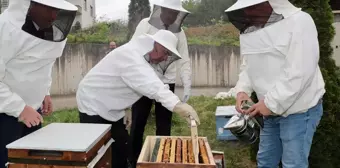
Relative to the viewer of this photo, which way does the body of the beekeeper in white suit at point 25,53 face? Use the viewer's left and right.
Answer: facing the viewer and to the right of the viewer

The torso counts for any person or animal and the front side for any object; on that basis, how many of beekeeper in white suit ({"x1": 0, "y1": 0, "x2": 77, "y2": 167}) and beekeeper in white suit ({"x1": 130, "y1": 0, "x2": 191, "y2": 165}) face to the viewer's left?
0

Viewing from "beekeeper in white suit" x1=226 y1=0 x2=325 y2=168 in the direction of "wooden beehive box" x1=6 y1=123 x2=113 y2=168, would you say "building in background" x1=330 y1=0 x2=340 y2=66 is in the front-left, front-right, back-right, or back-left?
back-right

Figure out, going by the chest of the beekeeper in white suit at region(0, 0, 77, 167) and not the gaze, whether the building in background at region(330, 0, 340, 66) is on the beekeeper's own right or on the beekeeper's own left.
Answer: on the beekeeper's own left

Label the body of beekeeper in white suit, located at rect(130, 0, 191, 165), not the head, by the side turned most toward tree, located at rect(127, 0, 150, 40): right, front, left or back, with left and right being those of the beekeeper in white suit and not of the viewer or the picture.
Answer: back

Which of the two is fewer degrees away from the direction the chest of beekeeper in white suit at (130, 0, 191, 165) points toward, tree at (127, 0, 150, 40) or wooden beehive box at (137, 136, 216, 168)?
the wooden beehive box

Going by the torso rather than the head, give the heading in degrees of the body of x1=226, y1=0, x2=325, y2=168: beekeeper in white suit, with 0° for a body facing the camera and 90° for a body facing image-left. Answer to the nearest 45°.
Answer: approximately 45°

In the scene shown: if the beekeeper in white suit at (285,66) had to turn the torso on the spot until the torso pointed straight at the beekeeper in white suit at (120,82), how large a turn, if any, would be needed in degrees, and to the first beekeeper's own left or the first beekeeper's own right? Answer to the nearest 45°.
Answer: approximately 45° to the first beekeeper's own right

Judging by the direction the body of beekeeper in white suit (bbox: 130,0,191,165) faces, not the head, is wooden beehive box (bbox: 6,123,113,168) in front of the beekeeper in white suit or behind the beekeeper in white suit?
in front

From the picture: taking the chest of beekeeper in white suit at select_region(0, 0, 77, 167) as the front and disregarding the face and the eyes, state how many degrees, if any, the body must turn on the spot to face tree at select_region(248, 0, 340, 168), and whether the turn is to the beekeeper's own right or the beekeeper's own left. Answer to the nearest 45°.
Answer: approximately 45° to the beekeeper's own left

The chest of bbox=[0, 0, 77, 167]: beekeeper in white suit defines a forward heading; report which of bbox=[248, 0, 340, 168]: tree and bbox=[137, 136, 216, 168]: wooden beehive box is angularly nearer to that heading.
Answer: the wooden beehive box

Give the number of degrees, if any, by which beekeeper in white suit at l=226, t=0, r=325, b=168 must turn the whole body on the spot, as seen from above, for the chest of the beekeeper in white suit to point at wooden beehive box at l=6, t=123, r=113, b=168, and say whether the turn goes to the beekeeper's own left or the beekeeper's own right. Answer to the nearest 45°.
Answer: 0° — they already face it

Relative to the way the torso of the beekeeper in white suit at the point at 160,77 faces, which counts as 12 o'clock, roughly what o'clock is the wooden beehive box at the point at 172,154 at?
The wooden beehive box is roughly at 12 o'clock from the beekeeper in white suit.
